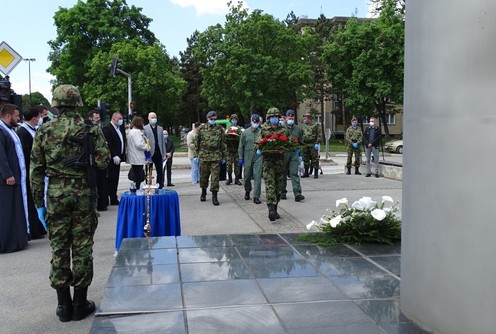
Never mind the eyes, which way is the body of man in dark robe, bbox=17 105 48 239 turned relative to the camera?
to the viewer's right

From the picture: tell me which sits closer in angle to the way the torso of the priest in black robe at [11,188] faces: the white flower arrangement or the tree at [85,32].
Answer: the white flower arrangement

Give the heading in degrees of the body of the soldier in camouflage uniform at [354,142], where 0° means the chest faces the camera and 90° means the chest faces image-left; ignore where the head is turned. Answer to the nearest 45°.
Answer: approximately 0°

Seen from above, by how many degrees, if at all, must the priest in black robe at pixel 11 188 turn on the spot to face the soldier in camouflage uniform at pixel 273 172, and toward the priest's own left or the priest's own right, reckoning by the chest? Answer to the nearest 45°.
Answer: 0° — they already face them

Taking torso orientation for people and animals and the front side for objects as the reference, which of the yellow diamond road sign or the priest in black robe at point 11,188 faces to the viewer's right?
the priest in black robe

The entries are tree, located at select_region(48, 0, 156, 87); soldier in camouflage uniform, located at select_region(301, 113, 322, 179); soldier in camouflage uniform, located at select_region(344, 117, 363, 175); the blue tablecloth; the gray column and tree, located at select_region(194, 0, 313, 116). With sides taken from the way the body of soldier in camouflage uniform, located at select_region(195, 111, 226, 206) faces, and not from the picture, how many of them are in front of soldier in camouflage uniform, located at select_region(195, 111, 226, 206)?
2

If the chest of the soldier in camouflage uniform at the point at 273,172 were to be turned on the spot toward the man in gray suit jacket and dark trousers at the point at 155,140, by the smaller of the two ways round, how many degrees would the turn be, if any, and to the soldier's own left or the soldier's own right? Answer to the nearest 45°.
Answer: approximately 135° to the soldier's own right

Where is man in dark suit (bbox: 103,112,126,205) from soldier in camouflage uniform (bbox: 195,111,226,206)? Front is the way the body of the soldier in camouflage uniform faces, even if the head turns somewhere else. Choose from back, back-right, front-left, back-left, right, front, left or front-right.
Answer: right

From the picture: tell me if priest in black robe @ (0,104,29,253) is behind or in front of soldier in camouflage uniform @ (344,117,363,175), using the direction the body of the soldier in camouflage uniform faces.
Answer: in front

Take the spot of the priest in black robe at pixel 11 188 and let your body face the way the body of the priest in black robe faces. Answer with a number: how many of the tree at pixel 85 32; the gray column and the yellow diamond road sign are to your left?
2

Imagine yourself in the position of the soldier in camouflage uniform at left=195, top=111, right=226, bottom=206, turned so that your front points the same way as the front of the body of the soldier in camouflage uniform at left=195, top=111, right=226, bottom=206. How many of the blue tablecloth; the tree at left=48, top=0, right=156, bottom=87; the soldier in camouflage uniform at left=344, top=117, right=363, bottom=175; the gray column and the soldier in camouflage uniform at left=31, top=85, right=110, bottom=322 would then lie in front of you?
3

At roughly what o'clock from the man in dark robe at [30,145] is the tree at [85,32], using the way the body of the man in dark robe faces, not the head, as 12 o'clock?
The tree is roughly at 9 o'clock from the man in dark robe.
